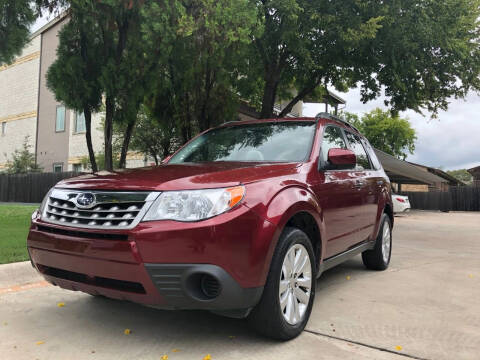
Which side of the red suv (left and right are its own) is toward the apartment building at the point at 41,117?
right

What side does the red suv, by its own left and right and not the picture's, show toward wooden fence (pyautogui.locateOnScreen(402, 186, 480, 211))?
back

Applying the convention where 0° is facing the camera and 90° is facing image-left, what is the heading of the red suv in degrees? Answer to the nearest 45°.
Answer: approximately 45°

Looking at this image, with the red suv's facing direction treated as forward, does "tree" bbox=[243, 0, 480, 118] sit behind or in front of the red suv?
behind

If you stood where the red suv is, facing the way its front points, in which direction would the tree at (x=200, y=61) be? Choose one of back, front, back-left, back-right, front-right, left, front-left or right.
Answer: back-right

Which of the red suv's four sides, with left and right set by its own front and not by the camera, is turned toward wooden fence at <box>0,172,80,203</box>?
right

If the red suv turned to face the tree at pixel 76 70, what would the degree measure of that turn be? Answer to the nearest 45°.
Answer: approximately 90° to its right
